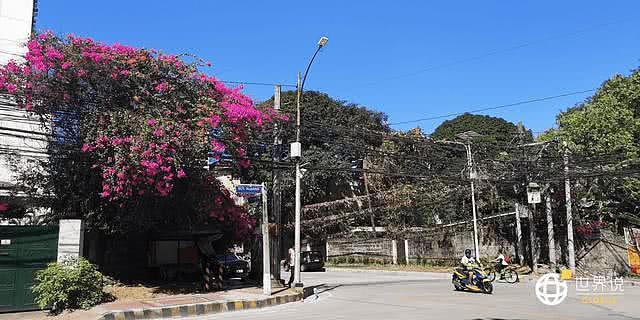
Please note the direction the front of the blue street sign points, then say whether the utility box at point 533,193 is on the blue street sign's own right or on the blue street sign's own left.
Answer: on the blue street sign's own left

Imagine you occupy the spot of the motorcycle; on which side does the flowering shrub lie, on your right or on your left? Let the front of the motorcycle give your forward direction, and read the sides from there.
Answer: on your right

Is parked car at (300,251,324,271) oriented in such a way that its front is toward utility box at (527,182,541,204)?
no

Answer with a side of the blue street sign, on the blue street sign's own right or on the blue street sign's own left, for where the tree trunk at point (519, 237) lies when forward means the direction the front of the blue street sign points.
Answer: on the blue street sign's own left

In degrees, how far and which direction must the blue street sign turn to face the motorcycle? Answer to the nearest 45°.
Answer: approximately 90° to its left

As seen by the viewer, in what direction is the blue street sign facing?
toward the camera
